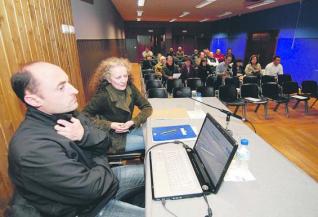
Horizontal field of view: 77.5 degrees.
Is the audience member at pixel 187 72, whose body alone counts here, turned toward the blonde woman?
yes

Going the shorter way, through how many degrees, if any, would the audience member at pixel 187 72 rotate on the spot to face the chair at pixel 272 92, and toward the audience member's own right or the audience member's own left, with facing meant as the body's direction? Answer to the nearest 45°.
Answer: approximately 45° to the audience member's own left

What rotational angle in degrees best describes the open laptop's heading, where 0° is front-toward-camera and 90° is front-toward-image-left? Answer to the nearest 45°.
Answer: approximately 90°

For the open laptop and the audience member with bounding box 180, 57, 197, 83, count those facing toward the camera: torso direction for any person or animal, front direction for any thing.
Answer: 1

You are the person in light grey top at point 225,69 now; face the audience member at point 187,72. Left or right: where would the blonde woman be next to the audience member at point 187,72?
left

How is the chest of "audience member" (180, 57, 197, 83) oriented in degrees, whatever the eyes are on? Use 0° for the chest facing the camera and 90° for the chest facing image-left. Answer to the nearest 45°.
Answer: approximately 0°

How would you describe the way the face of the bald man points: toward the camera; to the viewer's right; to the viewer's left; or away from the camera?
to the viewer's right

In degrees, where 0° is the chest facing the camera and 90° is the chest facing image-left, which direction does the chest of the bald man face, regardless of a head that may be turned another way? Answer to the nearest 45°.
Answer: approximately 270°

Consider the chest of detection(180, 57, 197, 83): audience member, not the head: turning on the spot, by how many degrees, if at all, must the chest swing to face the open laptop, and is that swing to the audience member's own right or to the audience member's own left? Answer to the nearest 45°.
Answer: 0° — they already face it
